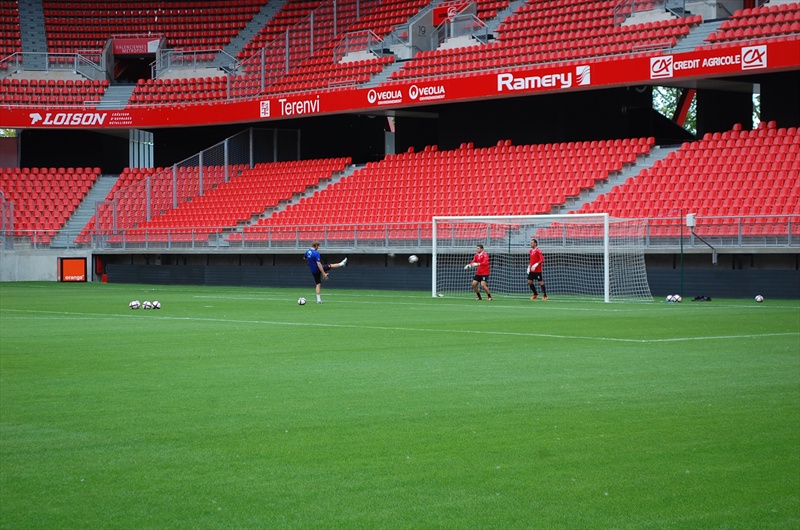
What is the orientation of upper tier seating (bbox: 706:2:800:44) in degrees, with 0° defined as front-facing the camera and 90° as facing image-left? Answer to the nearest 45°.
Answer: approximately 45°

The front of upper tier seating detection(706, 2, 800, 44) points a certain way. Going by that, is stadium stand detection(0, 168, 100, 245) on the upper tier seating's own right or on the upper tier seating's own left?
on the upper tier seating's own right

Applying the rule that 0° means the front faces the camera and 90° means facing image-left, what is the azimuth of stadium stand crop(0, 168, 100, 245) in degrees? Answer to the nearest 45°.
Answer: approximately 0°

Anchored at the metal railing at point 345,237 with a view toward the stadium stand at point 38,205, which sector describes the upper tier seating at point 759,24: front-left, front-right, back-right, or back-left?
back-right

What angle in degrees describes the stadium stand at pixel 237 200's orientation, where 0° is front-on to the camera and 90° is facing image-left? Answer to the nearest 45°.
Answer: approximately 45°

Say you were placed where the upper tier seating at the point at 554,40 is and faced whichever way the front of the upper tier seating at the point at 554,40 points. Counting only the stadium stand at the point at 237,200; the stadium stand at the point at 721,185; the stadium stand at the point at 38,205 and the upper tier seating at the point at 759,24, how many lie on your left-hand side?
2

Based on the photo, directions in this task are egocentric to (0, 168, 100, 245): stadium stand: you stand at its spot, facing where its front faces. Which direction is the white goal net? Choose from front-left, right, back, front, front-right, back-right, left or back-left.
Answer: front-left
